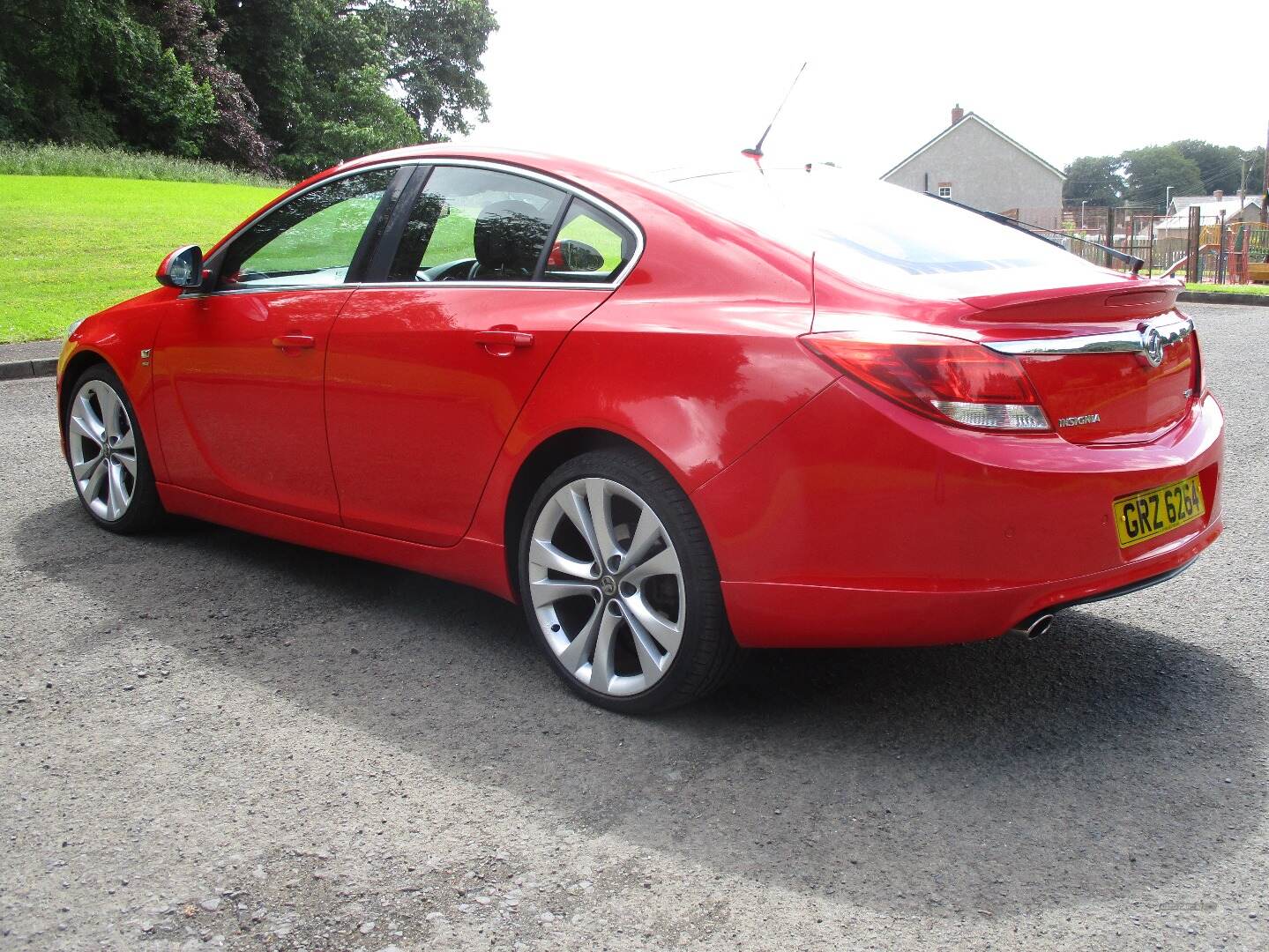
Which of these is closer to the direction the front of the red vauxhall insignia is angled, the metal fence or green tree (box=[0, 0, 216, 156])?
the green tree

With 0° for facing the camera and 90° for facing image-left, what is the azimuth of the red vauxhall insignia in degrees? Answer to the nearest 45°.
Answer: approximately 135°

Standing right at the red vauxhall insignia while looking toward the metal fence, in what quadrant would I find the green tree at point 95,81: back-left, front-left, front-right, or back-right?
front-left

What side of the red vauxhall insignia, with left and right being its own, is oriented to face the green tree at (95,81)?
front

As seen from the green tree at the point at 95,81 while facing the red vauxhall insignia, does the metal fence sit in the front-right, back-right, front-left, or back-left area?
front-left

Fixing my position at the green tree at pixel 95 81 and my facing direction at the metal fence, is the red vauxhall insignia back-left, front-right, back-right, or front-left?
front-right

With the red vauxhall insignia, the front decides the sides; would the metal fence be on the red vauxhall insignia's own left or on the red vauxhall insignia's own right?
on the red vauxhall insignia's own right
